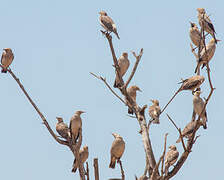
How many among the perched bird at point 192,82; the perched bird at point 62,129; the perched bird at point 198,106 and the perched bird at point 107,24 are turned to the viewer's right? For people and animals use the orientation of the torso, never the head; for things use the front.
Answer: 1

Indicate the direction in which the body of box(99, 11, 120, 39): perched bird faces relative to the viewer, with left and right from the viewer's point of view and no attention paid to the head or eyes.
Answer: facing to the left of the viewer

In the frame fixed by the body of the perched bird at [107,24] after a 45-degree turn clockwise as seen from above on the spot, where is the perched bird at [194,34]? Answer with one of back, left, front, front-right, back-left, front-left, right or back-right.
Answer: back-right
